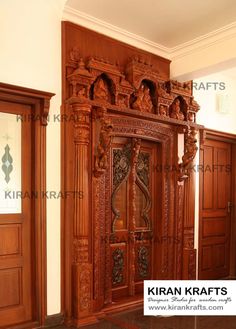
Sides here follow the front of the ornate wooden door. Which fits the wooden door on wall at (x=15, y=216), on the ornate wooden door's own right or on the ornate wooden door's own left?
on the ornate wooden door's own right

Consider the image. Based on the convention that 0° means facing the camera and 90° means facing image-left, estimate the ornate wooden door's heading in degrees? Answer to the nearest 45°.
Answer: approximately 315°

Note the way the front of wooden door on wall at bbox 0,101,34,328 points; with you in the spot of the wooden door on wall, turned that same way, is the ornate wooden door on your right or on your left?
on your left

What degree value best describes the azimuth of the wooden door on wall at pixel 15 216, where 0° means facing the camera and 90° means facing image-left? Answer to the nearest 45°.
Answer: approximately 315°

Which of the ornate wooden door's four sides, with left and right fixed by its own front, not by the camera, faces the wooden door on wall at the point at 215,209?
left
